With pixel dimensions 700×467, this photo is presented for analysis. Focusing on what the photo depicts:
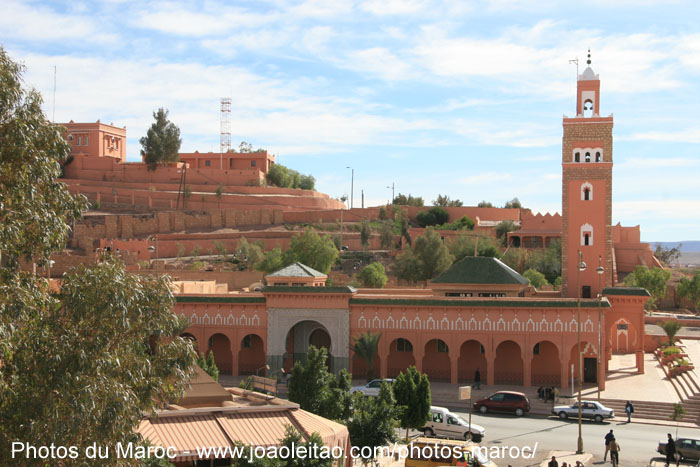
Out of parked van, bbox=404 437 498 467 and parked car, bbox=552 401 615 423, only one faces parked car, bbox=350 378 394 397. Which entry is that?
parked car, bbox=552 401 615 423

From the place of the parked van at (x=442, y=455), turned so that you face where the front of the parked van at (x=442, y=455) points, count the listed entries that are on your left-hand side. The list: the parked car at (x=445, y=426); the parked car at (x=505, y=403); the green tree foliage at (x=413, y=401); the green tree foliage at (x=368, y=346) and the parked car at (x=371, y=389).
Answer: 5

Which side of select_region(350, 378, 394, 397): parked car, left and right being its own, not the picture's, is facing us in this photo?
left

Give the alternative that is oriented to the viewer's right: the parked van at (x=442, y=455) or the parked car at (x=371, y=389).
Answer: the parked van at (x=442, y=455)

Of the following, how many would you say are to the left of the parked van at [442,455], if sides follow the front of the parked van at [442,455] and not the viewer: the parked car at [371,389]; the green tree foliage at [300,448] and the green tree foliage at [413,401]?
2

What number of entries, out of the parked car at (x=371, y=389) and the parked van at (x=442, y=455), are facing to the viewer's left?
1

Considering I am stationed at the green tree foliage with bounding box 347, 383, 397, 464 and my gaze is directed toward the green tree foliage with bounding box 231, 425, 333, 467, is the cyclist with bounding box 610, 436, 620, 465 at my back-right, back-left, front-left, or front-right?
back-left

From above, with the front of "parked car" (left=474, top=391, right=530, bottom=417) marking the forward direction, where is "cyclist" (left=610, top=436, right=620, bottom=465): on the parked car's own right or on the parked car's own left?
on the parked car's own left

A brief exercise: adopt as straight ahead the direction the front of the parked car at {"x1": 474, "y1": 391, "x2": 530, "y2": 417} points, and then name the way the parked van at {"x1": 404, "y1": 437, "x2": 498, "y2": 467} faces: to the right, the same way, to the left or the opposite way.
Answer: the opposite way

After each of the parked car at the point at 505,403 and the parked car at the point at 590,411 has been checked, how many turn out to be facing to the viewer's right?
0

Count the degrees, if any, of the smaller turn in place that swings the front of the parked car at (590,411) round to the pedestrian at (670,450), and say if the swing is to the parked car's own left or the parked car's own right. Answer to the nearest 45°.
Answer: approximately 90° to the parked car's own left

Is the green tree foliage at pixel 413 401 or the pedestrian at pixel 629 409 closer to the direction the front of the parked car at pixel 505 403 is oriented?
the green tree foliage

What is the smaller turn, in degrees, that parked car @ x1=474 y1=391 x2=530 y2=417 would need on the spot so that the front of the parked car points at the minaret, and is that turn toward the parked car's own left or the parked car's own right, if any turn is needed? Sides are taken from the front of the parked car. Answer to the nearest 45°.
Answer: approximately 90° to the parked car's own right

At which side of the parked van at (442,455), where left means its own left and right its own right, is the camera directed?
right

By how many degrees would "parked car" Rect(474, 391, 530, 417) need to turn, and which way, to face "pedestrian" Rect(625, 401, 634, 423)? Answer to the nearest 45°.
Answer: approximately 180°

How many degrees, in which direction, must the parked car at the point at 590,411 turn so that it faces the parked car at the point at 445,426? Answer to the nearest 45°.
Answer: approximately 45° to its left

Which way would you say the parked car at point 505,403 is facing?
to the viewer's left

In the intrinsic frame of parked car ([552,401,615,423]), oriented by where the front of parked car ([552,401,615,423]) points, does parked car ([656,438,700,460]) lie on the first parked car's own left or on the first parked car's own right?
on the first parked car's own left
